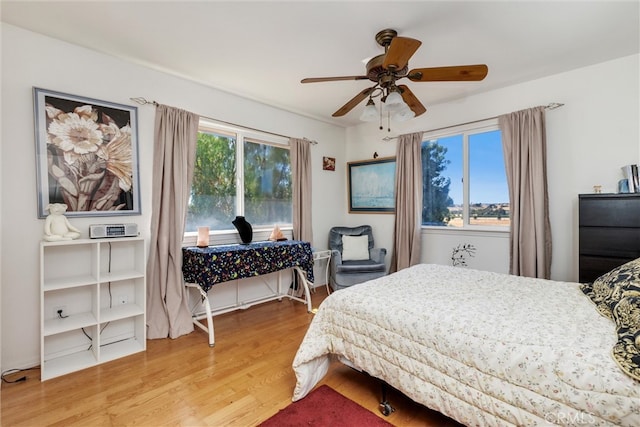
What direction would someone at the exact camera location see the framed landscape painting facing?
facing the viewer and to the left of the viewer

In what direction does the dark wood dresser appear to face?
toward the camera

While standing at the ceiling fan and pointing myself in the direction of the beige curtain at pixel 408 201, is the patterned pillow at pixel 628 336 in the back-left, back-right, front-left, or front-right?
back-right

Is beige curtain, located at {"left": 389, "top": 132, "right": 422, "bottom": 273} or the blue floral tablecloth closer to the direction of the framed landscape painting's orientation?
the blue floral tablecloth

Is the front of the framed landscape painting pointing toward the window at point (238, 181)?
yes

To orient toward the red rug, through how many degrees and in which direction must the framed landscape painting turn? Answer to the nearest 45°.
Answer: approximately 45° to its left

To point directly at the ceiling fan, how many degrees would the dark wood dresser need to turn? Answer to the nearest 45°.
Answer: approximately 45° to its right

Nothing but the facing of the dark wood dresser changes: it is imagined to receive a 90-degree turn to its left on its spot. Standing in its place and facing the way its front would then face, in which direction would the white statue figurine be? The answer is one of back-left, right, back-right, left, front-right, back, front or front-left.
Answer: back-right

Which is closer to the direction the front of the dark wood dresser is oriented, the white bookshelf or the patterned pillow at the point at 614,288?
the patterned pillow

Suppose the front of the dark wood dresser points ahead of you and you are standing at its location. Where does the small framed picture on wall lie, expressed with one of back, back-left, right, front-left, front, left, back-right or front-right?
right

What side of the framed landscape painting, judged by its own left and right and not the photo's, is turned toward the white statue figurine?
front

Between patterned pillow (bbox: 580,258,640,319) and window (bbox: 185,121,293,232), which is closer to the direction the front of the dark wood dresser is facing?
the patterned pillow

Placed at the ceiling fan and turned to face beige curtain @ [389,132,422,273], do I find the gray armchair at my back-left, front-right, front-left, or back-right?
front-left

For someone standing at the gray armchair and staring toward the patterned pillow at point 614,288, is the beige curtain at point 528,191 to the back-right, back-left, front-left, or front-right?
front-left

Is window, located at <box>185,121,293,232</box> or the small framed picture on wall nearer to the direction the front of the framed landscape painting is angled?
the window

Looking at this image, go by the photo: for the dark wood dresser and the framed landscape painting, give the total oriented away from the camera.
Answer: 0

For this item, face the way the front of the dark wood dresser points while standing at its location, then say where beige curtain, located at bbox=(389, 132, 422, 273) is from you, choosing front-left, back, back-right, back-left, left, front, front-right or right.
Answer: right

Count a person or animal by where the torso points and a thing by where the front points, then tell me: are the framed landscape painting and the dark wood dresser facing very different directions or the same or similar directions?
same or similar directions

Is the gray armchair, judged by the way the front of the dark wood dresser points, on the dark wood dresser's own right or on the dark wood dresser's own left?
on the dark wood dresser's own right
